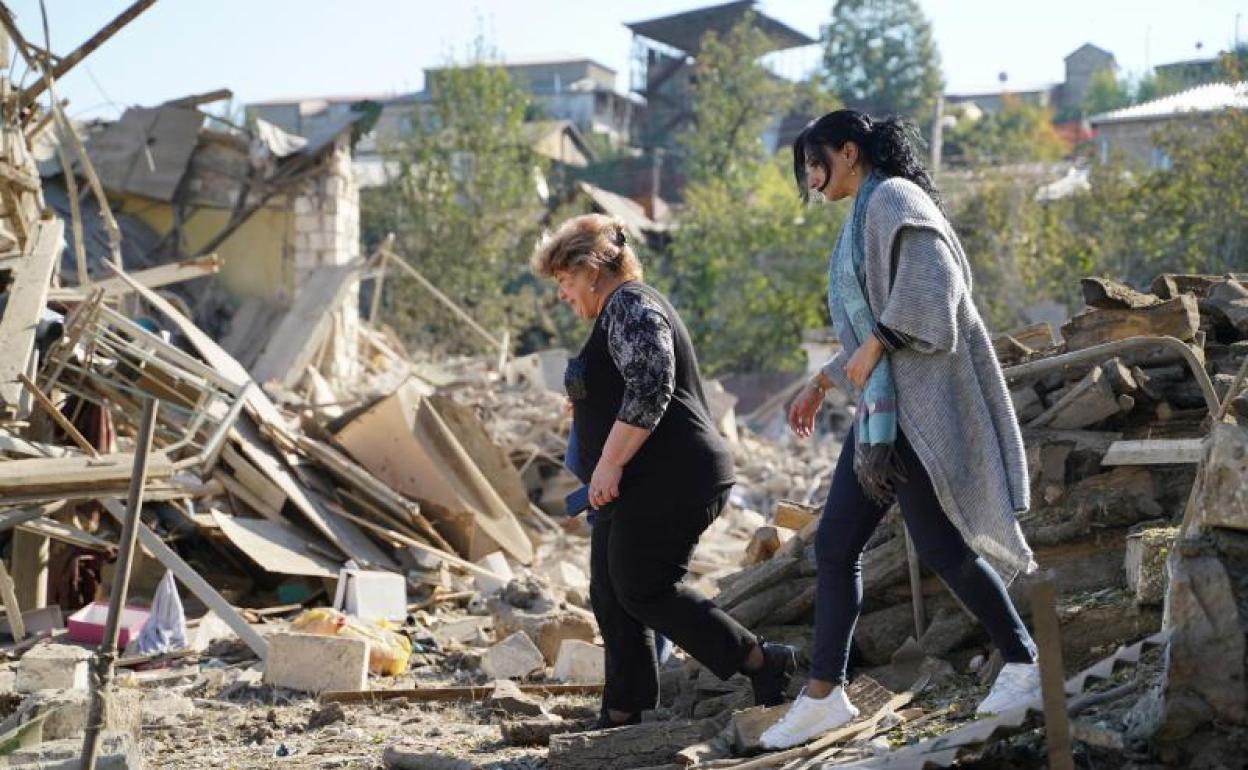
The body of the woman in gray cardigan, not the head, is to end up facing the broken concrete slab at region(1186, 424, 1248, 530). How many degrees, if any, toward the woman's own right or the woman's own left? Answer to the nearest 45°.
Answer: approximately 135° to the woman's own left

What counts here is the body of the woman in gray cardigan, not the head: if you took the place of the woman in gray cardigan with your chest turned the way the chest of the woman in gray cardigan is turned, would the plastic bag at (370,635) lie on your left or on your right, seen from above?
on your right

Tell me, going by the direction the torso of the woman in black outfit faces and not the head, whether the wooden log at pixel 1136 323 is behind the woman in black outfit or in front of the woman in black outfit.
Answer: behind

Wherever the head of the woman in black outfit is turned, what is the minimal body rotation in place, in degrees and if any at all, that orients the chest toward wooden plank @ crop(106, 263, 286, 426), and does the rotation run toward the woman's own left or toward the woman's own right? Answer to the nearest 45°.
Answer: approximately 45° to the woman's own right

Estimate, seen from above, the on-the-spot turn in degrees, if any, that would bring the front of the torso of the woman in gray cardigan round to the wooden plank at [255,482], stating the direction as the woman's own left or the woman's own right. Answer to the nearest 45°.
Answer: approximately 45° to the woman's own right

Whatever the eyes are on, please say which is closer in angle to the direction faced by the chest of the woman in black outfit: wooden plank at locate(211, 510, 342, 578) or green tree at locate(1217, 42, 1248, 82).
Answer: the wooden plank

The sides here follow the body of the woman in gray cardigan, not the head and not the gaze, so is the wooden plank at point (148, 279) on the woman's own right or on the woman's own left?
on the woman's own right

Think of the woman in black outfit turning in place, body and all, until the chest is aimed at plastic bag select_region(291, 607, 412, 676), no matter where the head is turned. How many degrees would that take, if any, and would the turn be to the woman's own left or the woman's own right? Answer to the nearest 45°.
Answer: approximately 45° to the woman's own right

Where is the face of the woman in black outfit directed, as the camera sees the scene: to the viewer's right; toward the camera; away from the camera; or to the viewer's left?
to the viewer's left

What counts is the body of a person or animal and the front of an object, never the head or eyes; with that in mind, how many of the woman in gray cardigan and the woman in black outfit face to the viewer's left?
2

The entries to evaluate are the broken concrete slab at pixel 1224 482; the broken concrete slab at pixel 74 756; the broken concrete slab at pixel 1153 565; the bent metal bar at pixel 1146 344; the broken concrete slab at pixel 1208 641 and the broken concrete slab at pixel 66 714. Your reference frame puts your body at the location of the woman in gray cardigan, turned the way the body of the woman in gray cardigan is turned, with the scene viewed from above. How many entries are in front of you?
2

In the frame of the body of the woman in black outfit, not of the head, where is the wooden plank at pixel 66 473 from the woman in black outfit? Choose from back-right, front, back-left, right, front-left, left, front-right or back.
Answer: front-right

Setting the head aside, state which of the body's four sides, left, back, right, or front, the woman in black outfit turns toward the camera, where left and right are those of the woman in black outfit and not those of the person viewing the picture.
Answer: left

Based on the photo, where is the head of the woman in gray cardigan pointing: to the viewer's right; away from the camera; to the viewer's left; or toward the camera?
to the viewer's left

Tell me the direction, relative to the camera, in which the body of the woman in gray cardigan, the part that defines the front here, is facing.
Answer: to the viewer's left
